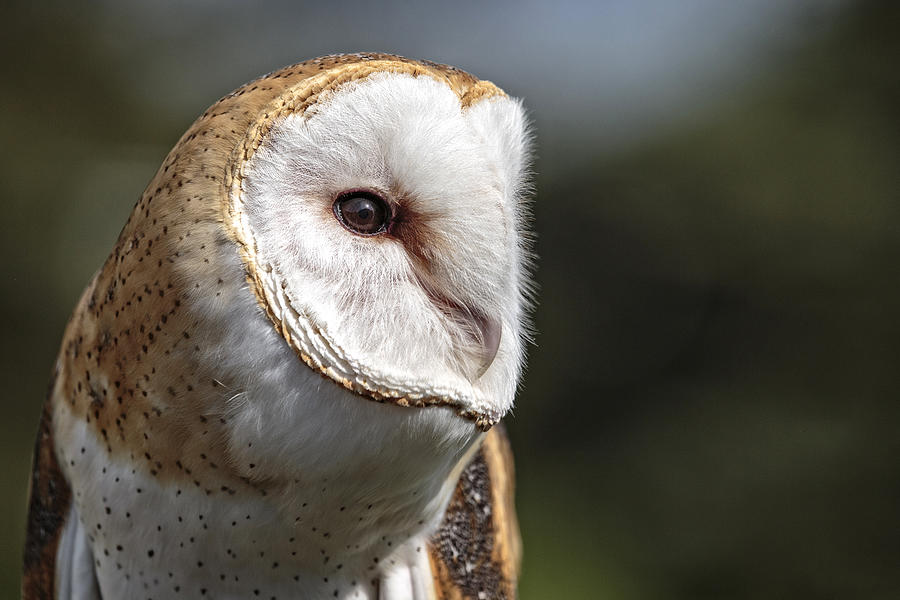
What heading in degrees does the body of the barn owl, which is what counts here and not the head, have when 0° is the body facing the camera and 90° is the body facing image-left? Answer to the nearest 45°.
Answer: approximately 315°
